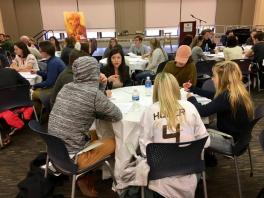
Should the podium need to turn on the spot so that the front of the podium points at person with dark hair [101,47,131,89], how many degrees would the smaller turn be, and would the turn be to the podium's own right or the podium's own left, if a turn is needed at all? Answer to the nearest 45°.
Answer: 0° — it already faces them

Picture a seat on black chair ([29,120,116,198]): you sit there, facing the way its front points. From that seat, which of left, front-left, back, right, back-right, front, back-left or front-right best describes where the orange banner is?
front-left

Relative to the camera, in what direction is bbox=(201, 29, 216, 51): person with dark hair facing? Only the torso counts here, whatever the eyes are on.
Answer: toward the camera

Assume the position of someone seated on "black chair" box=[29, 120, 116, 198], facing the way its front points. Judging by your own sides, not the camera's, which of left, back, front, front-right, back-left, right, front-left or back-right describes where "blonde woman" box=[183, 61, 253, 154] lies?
front-right

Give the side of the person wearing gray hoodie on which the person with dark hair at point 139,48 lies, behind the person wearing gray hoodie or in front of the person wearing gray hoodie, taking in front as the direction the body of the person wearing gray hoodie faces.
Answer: in front

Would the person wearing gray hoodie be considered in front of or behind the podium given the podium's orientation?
in front

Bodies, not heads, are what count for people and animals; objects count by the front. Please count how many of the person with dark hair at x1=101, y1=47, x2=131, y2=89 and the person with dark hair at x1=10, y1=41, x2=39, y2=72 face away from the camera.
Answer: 0

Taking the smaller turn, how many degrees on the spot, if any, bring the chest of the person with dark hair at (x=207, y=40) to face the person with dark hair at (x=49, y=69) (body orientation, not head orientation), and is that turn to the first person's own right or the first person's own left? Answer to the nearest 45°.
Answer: approximately 45° to the first person's own right

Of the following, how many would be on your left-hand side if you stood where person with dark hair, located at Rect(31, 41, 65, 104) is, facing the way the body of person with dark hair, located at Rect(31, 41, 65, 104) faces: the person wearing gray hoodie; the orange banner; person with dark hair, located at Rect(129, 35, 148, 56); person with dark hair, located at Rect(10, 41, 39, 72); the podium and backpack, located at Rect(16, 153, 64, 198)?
2

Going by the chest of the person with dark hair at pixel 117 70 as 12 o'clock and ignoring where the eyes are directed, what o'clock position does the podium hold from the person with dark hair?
The podium is roughly at 7 o'clock from the person with dark hair.

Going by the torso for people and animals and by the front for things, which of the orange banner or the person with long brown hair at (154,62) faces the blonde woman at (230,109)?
the orange banner

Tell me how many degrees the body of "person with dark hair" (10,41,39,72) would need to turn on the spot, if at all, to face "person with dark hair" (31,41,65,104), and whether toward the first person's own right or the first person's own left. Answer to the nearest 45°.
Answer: approximately 45° to the first person's own left

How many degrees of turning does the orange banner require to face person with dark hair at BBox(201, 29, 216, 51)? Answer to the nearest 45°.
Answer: approximately 45° to its left

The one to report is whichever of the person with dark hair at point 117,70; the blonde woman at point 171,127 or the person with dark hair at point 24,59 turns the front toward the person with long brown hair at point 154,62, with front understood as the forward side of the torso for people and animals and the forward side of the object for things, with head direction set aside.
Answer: the blonde woman

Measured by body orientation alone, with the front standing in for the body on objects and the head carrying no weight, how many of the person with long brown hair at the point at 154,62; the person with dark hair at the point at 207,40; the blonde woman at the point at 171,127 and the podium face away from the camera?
1

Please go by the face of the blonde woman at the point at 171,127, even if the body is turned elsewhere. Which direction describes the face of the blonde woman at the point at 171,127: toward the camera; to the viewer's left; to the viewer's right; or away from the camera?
away from the camera

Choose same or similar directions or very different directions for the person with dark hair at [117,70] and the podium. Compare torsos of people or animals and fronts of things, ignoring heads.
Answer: same or similar directions

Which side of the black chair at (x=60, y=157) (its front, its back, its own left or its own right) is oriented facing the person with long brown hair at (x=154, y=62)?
front
